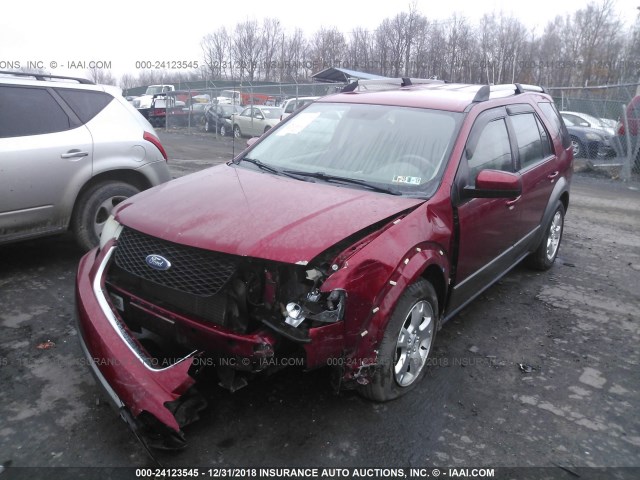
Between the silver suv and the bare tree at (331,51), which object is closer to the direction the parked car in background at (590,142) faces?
the silver suv

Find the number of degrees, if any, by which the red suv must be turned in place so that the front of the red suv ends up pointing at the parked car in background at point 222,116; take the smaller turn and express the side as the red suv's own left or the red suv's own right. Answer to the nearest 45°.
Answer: approximately 135° to the red suv's own right

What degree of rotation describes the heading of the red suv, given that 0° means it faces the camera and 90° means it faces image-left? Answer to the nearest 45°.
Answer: approximately 45°

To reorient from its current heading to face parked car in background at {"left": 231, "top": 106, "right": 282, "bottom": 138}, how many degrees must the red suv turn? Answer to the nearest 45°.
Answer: approximately 135° to its right
